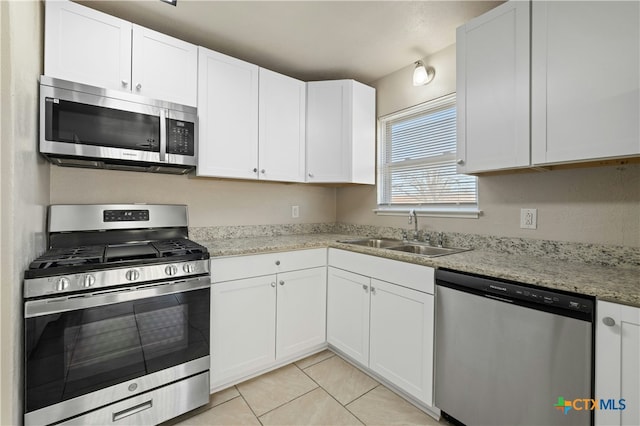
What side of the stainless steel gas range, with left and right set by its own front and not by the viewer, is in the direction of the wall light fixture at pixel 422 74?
left

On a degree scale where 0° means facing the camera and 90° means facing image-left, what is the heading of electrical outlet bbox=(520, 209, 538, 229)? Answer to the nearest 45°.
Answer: approximately 0°

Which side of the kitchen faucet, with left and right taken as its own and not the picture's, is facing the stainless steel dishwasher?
left

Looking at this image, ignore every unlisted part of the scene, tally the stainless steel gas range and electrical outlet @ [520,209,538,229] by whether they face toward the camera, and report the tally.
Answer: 2

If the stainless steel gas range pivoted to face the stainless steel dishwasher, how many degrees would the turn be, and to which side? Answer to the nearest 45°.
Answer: approximately 45° to its left

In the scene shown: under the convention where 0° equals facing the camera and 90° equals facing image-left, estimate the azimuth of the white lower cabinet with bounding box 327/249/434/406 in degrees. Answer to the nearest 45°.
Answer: approximately 45°
